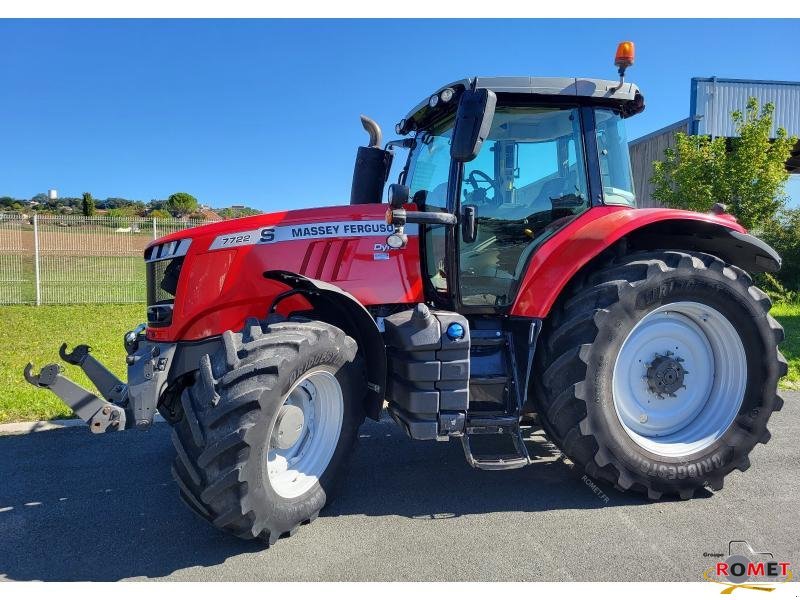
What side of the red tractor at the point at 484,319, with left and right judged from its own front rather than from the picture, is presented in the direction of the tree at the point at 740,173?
back

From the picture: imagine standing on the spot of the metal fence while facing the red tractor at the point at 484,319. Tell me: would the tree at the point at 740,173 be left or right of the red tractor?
left

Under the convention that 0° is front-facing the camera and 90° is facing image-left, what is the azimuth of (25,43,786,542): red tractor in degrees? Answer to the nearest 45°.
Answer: approximately 45°

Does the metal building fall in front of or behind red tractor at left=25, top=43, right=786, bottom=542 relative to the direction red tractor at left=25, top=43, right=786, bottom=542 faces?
behind
